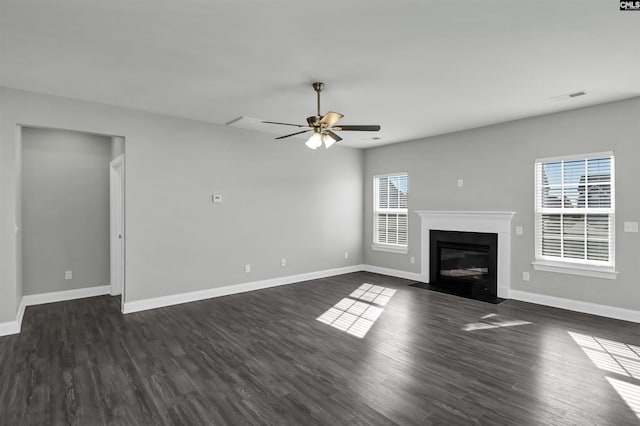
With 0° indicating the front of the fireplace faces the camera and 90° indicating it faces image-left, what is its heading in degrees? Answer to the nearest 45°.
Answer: approximately 45°

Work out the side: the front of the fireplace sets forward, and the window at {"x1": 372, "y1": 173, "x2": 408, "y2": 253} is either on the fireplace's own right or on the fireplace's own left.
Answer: on the fireplace's own right

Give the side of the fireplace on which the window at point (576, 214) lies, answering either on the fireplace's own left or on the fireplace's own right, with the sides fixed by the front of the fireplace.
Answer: on the fireplace's own left
